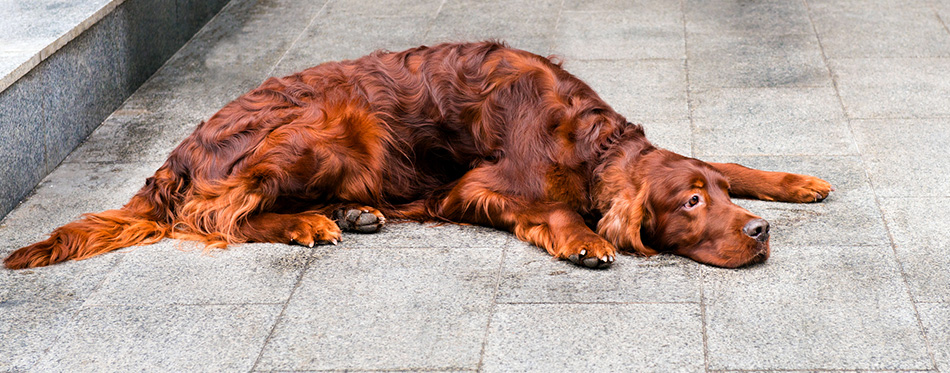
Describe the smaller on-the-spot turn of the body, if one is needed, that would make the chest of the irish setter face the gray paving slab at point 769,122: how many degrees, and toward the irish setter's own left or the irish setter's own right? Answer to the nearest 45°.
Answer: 0° — it already faces it

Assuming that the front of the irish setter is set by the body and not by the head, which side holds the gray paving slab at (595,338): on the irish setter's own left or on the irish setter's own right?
on the irish setter's own right

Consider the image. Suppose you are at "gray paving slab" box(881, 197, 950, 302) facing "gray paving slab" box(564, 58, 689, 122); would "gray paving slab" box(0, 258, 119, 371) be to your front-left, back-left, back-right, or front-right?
front-left

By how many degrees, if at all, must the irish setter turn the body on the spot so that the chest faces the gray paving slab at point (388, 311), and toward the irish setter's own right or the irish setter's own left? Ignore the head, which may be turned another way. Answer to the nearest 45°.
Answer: approximately 90° to the irish setter's own right

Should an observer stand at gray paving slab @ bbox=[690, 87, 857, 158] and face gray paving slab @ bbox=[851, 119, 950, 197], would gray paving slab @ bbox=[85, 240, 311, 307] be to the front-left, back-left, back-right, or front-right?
back-right

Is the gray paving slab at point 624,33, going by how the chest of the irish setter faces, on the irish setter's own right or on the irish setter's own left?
on the irish setter's own left

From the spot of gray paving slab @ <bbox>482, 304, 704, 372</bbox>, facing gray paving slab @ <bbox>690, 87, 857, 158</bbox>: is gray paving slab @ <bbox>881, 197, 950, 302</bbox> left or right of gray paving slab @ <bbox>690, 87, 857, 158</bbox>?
right

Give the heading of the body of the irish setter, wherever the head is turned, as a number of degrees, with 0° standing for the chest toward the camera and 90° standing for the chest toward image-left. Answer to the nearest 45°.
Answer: approximately 270°

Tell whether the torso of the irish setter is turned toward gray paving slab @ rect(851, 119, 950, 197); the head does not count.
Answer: yes

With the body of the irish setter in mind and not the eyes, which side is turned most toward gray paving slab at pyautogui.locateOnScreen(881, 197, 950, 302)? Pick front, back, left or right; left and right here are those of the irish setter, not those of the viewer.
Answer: front

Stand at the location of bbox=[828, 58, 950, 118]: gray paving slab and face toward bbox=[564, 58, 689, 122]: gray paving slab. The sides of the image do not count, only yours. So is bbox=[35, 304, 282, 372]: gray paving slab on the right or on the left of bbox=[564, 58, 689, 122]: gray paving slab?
left

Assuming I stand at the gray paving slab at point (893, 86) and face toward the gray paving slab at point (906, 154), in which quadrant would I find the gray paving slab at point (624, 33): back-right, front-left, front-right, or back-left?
back-right

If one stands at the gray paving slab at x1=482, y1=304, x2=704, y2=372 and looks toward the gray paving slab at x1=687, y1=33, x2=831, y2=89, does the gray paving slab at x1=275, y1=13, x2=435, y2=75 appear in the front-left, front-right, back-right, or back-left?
front-left
